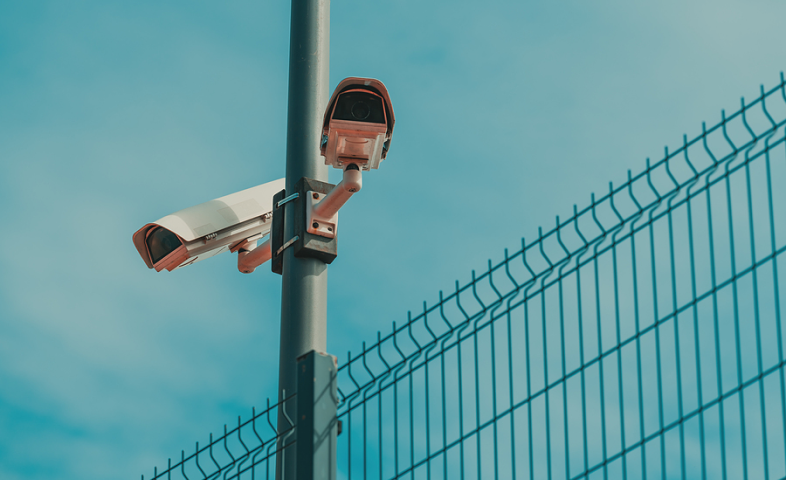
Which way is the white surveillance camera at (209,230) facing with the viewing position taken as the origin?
facing the viewer and to the left of the viewer

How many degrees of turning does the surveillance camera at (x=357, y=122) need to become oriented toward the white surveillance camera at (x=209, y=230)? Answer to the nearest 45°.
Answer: approximately 135° to its right

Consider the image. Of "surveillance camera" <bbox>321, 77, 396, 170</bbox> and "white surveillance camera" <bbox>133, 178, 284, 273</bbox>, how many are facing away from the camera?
0

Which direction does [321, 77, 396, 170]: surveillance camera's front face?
toward the camera
